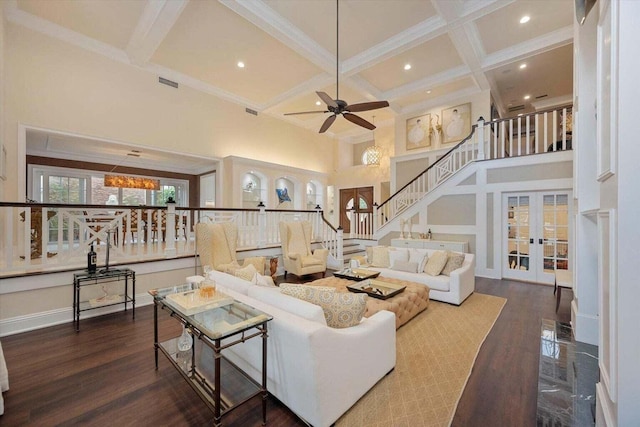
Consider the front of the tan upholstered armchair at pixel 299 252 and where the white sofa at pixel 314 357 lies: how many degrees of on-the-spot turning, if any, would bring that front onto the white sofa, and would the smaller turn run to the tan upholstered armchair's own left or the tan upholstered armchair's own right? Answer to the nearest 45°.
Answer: approximately 45° to the tan upholstered armchair's own right

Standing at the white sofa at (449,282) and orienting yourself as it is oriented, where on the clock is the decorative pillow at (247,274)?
The decorative pillow is roughly at 12 o'clock from the white sofa.

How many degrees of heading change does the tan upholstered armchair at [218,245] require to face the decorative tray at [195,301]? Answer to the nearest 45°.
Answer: approximately 45° to its right

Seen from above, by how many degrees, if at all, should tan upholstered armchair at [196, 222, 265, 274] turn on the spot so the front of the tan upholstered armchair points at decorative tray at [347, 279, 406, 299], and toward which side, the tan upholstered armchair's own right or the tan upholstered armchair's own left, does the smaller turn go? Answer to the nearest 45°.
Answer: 0° — it already faces it

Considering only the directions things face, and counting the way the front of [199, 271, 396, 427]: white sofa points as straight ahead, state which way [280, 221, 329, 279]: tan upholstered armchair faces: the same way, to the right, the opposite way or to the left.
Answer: to the right

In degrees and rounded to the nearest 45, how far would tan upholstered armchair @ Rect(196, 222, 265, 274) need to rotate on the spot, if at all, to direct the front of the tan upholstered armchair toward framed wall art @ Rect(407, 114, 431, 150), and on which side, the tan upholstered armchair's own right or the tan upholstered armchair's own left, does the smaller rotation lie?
approximately 45° to the tan upholstered armchair's own left

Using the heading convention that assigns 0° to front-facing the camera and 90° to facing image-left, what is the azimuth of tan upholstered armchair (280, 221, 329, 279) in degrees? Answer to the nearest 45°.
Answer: approximately 315°

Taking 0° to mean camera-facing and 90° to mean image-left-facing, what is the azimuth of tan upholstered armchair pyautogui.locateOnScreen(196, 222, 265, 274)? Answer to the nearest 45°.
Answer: approximately 315°

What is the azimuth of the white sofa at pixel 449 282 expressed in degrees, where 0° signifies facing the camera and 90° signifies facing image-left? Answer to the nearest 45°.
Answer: approximately 45°

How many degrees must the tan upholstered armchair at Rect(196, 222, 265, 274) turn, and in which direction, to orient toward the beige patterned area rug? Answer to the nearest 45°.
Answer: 0° — it already faces it

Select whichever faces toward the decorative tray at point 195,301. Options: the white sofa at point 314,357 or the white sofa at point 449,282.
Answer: the white sofa at point 449,282
